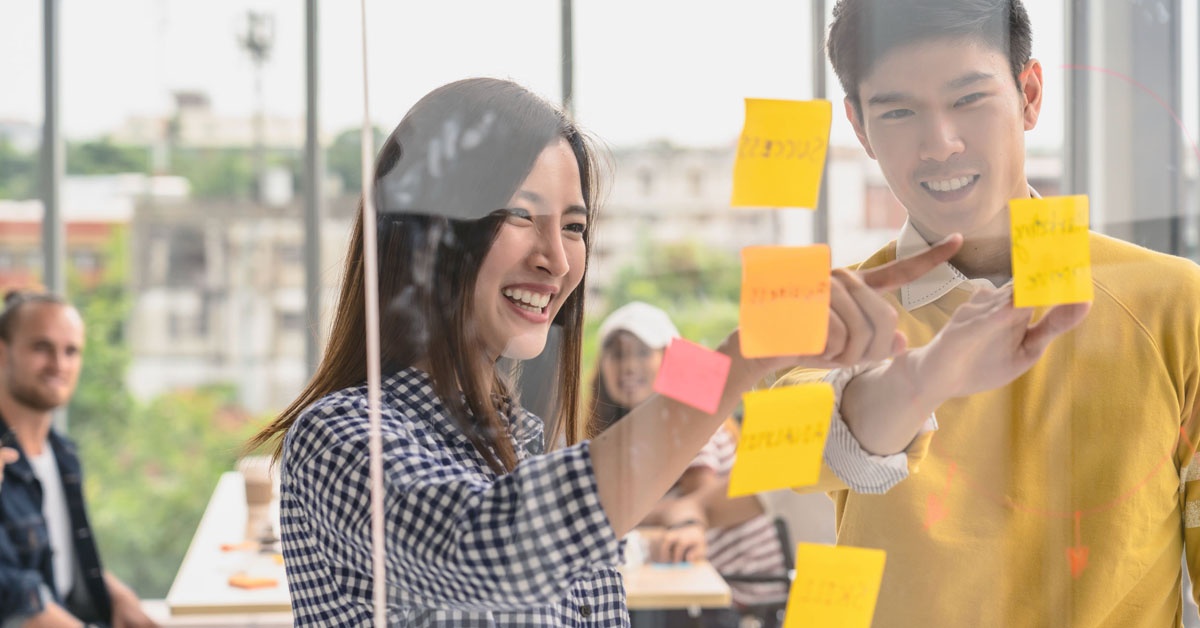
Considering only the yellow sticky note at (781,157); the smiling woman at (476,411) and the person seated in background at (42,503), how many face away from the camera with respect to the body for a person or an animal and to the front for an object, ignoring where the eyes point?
1

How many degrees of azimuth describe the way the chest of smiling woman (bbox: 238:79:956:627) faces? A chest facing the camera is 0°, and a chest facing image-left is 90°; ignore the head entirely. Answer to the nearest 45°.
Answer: approximately 315°

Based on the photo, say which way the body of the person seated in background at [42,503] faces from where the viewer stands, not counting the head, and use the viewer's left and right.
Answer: facing the viewer and to the right of the viewer

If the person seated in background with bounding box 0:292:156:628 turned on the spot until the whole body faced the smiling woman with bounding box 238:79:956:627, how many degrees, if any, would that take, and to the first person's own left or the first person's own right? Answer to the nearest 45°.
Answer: approximately 45° to the first person's own right

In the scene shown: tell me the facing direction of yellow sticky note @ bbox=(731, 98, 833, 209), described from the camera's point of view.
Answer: facing away from the viewer

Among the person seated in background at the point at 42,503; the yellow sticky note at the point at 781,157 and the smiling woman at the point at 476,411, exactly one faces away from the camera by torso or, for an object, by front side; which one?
the yellow sticky note

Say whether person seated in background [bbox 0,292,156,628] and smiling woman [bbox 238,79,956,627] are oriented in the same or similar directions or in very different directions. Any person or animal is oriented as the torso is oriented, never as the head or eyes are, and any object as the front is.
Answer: same or similar directions

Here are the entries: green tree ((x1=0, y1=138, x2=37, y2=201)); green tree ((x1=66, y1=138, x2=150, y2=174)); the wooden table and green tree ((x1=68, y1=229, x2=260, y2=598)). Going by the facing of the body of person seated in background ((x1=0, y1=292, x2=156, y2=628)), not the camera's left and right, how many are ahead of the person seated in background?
1

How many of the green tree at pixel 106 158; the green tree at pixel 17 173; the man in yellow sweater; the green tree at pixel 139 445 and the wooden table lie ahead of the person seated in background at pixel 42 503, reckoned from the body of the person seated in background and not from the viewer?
2

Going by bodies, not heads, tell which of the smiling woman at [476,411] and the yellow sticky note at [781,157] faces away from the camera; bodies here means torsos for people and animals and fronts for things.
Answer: the yellow sticky note

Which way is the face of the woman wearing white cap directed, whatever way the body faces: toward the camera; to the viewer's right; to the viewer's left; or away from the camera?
toward the camera

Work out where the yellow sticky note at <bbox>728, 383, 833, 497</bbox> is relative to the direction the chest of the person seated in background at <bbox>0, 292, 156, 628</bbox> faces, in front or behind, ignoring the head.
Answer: in front
